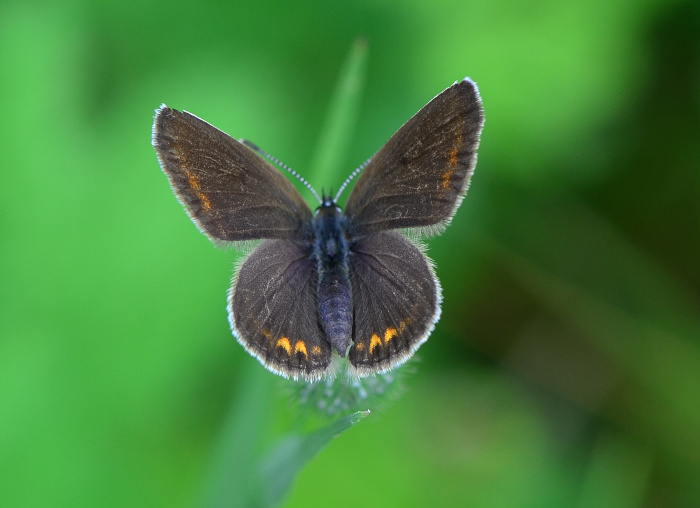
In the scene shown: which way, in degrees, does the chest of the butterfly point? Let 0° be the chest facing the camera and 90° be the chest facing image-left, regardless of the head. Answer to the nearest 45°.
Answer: approximately 180°
